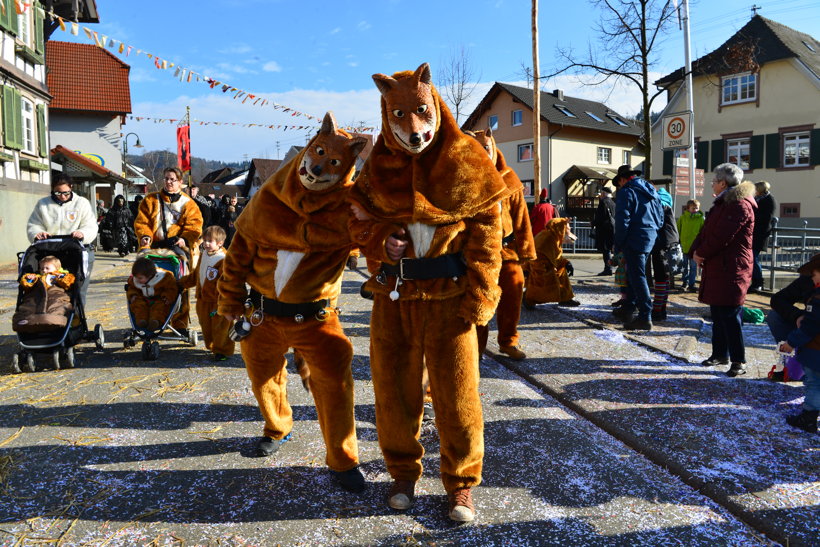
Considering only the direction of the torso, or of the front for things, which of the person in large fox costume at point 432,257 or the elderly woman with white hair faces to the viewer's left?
the elderly woman with white hair

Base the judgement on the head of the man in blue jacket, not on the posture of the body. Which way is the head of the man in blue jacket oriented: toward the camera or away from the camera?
away from the camera

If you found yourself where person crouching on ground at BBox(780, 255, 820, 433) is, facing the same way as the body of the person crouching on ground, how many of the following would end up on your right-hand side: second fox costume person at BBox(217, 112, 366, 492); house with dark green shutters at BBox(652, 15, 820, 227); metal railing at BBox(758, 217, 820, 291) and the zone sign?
3

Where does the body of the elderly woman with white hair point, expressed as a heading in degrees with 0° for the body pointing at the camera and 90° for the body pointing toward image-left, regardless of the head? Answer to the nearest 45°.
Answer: approximately 90°

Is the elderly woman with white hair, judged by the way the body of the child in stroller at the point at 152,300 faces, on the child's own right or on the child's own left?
on the child's own left

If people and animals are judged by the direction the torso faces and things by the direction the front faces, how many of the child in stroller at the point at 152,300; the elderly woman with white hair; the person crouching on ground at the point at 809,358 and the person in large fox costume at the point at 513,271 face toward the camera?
2

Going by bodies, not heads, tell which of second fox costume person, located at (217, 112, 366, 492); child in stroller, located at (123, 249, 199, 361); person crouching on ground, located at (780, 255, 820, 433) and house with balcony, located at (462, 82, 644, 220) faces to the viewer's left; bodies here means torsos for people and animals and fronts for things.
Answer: the person crouching on ground

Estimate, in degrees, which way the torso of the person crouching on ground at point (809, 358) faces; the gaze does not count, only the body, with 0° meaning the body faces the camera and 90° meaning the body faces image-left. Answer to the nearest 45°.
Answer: approximately 90°

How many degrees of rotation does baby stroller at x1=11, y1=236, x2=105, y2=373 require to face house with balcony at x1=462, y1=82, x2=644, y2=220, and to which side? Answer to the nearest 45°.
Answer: approximately 180°

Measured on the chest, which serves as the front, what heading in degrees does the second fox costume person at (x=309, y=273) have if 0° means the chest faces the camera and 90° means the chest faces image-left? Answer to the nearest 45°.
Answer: approximately 0°

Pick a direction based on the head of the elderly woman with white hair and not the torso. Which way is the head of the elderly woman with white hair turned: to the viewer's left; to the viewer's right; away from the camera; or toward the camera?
to the viewer's left

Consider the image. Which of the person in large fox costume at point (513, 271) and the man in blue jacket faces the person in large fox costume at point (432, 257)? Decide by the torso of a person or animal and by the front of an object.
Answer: the person in large fox costume at point (513, 271)
